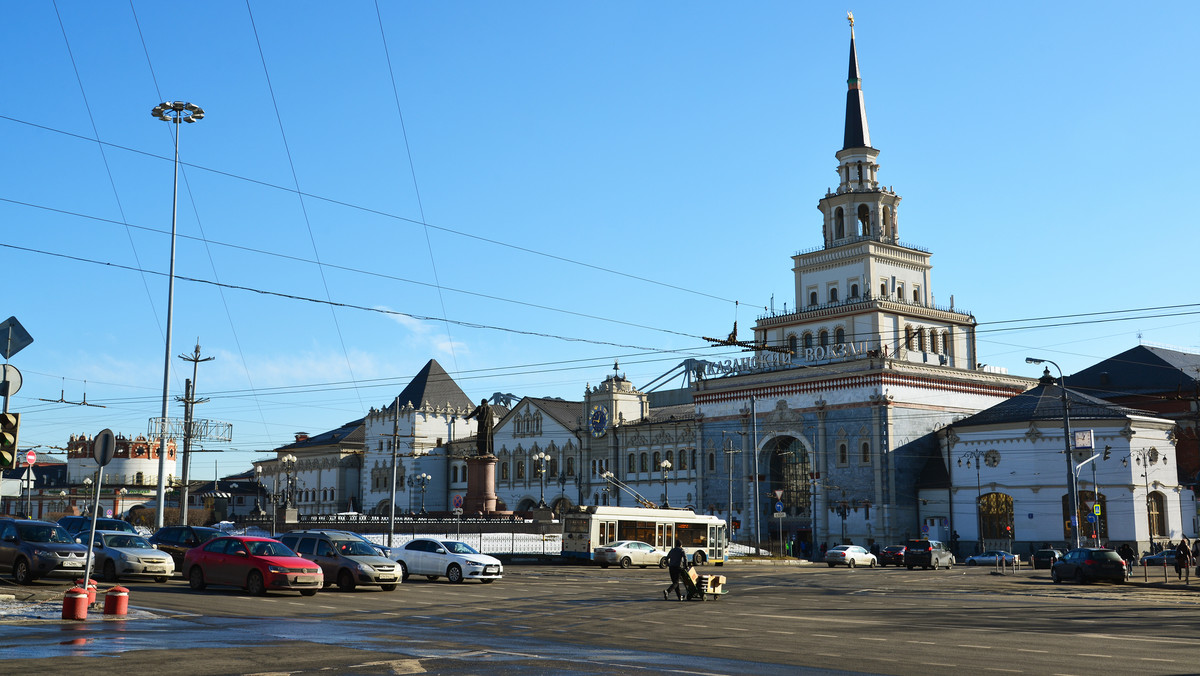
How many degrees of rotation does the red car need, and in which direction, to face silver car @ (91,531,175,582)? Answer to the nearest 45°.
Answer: approximately 180°

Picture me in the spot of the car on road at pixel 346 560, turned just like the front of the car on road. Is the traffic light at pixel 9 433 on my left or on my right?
on my right

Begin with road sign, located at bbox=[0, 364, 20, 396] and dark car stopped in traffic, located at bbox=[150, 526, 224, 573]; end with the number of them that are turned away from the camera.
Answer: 1

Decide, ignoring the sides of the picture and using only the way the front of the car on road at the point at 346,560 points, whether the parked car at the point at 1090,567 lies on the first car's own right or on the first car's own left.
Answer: on the first car's own left

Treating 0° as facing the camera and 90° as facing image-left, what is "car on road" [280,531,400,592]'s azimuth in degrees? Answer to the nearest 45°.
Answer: approximately 315°

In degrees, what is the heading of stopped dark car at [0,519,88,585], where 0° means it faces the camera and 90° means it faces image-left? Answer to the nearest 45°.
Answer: approximately 315°

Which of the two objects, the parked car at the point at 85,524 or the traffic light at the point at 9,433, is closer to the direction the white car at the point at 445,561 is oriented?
the traffic light

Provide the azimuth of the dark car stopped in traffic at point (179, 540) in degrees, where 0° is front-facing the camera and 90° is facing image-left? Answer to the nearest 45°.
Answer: approximately 315°

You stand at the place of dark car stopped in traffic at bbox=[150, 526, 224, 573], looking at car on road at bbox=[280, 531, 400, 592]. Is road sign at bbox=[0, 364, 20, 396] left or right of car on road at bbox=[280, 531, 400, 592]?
right

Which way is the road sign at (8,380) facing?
away from the camera
